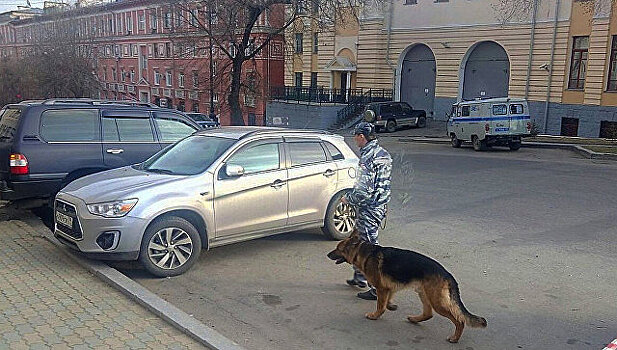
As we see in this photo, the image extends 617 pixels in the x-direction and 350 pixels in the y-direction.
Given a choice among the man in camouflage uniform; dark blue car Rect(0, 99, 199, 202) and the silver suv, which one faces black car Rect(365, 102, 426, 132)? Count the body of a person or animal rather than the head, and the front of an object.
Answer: dark blue car Rect(0, 99, 199, 202)

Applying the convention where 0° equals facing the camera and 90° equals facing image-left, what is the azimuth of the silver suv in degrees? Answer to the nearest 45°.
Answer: approximately 45°

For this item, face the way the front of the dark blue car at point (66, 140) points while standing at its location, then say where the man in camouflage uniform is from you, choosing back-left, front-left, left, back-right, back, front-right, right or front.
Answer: right

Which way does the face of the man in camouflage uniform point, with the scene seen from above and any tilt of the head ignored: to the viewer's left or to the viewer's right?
to the viewer's left

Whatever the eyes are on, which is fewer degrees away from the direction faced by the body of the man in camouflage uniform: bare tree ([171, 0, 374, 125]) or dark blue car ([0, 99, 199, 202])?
the dark blue car

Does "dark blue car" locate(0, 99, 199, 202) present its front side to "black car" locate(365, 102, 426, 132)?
yes

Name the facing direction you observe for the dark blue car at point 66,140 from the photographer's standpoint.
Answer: facing away from the viewer and to the right of the viewer

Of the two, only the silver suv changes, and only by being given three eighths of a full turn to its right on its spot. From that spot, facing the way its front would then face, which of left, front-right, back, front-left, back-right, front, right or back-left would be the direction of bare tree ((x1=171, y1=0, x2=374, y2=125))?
front

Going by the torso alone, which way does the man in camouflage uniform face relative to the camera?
to the viewer's left

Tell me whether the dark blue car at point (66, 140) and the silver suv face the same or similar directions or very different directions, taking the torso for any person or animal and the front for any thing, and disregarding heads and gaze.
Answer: very different directions

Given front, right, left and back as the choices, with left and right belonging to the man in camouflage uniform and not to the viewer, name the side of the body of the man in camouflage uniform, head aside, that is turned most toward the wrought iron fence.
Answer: right

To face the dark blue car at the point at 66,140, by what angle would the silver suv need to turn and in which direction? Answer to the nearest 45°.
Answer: approximately 90° to its right
